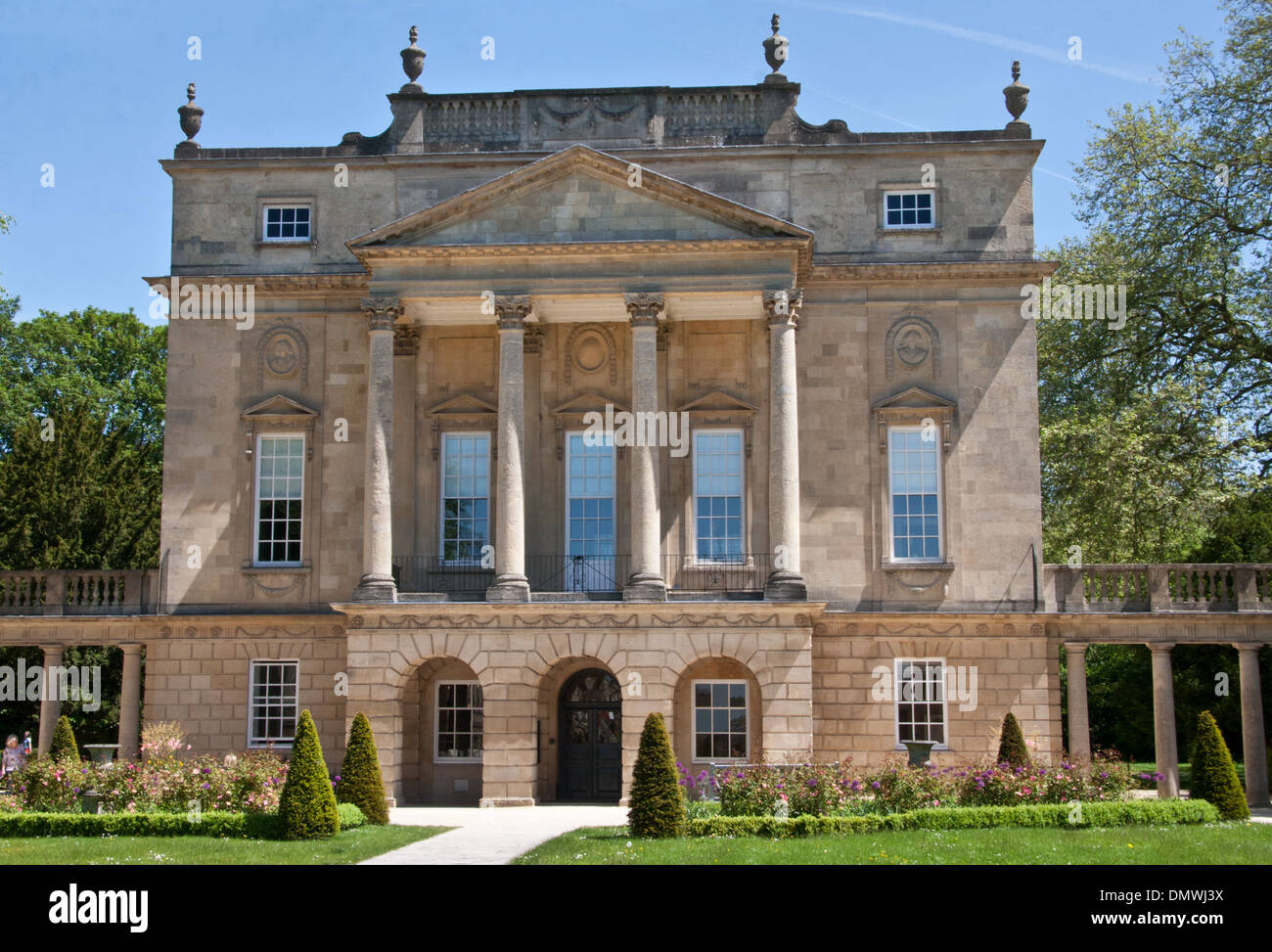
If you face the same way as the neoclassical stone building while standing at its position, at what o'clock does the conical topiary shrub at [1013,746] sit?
The conical topiary shrub is roughly at 10 o'clock from the neoclassical stone building.

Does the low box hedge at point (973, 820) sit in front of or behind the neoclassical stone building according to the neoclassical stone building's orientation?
in front

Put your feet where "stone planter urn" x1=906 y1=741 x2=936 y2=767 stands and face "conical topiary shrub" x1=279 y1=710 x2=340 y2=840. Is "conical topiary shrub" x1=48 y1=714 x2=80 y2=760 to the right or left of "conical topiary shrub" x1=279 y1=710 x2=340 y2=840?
right

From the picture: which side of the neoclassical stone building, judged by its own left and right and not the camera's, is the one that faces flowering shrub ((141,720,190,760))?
right

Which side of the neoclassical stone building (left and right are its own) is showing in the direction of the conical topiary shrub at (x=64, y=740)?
right

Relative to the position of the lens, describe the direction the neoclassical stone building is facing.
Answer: facing the viewer

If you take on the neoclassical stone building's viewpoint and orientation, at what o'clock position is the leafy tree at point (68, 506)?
The leafy tree is roughly at 4 o'clock from the neoclassical stone building.

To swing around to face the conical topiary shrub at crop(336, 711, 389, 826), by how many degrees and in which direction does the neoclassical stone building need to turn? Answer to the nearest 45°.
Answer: approximately 45° to its right

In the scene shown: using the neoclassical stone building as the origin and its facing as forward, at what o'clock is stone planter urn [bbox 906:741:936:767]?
The stone planter urn is roughly at 10 o'clock from the neoclassical stone building.

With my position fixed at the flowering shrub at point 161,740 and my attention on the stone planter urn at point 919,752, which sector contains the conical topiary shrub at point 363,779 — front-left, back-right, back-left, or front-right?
front-right

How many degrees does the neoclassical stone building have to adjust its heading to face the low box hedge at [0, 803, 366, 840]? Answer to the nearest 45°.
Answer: approximately 45° to its right

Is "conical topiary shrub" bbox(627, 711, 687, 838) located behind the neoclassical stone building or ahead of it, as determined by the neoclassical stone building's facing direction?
ahead

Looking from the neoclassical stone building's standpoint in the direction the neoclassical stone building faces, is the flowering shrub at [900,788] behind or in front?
in front

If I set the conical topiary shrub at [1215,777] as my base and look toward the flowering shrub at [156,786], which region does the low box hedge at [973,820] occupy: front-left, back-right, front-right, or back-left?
front-left

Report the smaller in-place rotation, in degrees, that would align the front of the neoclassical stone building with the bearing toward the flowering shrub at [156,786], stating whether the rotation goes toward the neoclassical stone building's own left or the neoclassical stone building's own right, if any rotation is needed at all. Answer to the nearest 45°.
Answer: approximately 45° to the neoclassical stone building's own right
